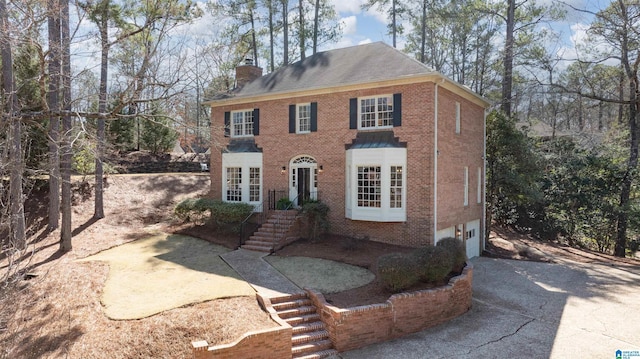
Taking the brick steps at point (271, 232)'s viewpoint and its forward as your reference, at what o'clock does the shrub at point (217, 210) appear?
The shrub is roughly at 3 o'clock from the brick steps.

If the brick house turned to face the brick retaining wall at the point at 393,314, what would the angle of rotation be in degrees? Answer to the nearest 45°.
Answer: approximately 45° to its left

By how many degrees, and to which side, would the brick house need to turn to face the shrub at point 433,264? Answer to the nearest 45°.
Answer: approximately 45° to its left

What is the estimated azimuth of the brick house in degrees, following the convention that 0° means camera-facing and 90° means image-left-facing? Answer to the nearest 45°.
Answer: approximately 45°

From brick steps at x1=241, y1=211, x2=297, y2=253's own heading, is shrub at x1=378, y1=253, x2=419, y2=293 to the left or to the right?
on its left

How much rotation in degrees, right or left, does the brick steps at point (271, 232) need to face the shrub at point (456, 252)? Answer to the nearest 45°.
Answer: approximately 90° to its left

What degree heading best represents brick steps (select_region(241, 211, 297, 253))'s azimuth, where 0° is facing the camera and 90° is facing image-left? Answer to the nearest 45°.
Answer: approximately 45°
